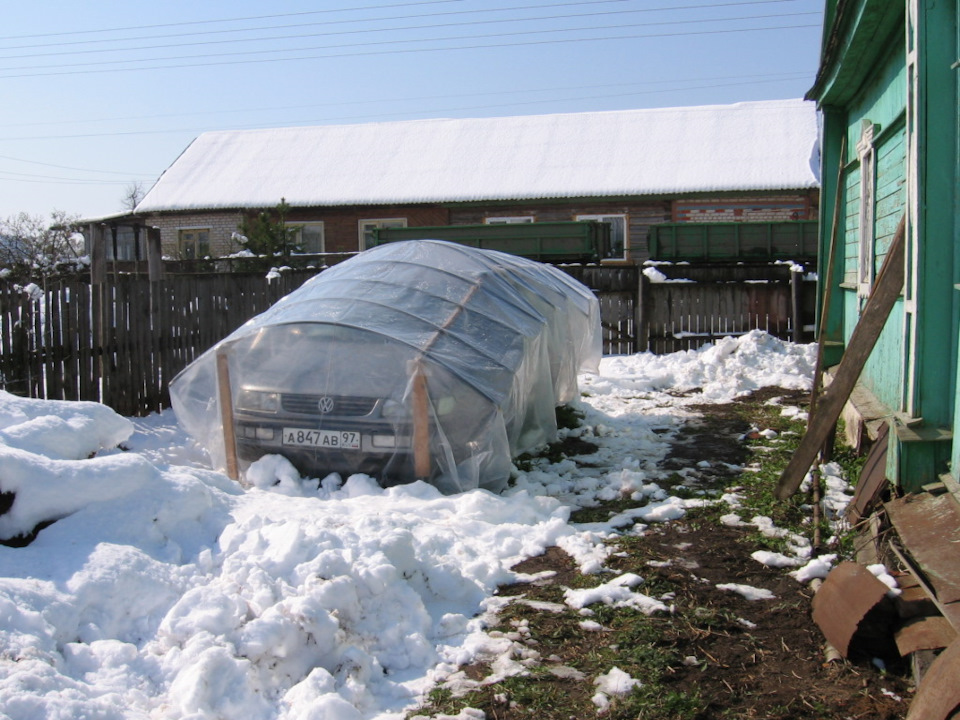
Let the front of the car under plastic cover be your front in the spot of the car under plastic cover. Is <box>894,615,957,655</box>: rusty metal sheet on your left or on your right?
on your left

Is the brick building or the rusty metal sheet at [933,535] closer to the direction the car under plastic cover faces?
the rusty metal sheet

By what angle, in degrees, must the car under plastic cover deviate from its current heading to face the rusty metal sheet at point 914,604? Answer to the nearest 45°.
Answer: approximately 90° to its left

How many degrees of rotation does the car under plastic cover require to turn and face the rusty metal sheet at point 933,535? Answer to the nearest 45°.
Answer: approximately 90° to its left

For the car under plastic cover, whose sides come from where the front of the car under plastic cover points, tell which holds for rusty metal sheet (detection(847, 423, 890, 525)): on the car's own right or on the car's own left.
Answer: on the car's own left

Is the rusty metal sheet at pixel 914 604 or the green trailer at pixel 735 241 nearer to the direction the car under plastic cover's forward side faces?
the rusty metal sheet

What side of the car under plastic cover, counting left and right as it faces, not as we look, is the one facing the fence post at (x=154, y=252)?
right

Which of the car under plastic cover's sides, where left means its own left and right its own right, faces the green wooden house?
left

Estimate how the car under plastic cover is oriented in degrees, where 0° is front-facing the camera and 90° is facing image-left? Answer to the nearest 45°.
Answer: approximately 45°

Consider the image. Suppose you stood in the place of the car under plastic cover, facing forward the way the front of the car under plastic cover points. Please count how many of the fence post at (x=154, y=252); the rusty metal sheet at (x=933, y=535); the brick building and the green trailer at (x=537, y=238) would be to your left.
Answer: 1
